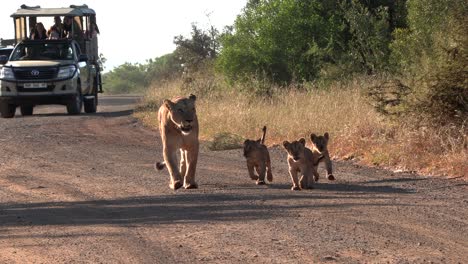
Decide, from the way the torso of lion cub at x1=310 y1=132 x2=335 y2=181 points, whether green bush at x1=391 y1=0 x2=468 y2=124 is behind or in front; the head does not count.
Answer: behind

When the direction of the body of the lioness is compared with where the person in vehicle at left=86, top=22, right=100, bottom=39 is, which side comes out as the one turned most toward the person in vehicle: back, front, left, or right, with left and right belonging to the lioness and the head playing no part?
back

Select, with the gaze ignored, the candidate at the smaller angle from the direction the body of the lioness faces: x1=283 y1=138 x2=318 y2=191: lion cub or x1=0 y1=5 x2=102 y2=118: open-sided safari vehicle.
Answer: the lion cub

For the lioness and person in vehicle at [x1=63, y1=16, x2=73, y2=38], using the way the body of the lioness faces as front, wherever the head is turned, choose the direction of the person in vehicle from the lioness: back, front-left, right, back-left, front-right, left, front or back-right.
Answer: back

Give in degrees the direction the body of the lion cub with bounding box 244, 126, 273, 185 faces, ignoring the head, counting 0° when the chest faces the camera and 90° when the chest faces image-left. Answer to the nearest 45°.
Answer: approximately 45°

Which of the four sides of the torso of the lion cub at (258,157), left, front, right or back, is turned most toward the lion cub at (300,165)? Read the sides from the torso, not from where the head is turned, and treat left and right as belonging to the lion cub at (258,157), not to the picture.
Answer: left

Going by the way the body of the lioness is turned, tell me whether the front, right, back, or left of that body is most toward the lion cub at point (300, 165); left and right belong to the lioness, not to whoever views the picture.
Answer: left

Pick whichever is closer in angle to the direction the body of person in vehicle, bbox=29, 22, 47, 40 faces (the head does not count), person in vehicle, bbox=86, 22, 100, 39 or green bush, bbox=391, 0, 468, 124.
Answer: the green bush
